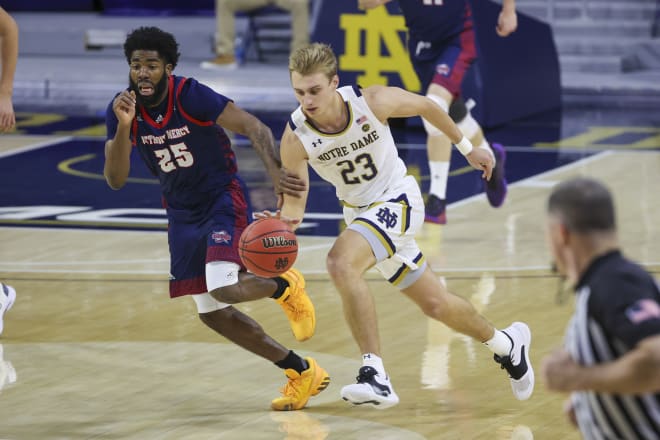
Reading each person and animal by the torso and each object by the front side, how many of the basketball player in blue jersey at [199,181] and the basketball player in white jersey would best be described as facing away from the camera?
0

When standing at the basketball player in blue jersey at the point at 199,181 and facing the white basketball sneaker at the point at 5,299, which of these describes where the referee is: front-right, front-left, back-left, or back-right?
back-left

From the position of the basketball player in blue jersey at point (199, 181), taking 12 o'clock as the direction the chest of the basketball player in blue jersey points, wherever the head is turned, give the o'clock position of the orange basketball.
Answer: The orange basketball is roughly at 9 o'clock from the basketball player in blue jersey.

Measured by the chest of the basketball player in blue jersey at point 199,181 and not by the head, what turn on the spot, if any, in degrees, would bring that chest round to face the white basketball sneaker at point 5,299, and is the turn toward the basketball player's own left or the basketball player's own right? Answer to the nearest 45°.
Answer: approximately 90° to the basketball player's own right

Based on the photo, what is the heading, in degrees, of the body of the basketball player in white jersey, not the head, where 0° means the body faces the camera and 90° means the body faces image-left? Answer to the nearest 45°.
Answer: approximately 45°

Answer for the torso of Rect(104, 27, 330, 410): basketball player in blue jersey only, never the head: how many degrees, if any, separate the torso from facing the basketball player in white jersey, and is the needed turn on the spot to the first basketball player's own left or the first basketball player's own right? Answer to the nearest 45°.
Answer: approximately 135° to the first basketball player's own left

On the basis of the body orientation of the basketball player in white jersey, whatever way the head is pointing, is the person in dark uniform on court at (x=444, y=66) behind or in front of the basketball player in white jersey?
behind

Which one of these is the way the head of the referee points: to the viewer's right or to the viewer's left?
to the viewer's left

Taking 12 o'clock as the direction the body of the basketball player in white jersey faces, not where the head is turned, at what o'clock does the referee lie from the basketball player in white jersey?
The referee is roughly at 10 o'clock from the basketball player in white jersey.
